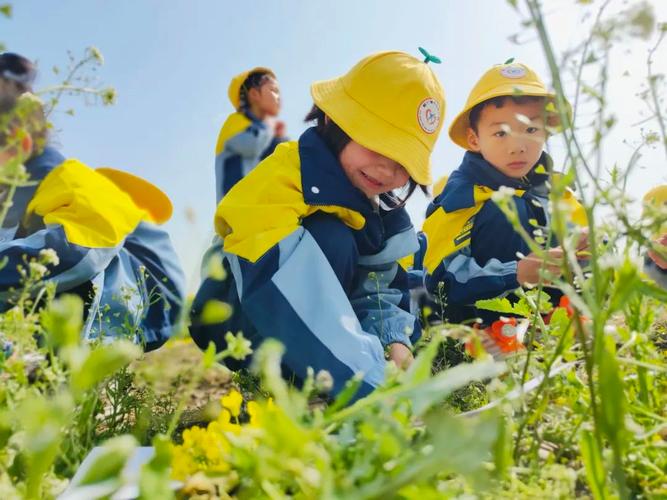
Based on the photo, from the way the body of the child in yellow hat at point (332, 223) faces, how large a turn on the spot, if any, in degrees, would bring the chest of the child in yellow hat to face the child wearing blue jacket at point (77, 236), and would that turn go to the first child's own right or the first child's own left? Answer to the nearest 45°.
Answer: approximately 135° to the first child's own right

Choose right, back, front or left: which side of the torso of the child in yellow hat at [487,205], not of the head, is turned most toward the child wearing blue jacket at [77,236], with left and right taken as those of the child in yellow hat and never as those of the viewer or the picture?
right

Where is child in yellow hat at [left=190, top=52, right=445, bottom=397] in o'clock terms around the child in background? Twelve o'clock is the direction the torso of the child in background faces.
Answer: The child in yellow hat is roughly at 3 o'clock from the child in background.

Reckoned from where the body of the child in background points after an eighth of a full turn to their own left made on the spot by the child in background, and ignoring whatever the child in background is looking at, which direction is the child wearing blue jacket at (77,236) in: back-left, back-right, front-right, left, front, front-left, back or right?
back-right

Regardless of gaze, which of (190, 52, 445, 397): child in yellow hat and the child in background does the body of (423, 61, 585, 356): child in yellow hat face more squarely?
the child in yellow hat

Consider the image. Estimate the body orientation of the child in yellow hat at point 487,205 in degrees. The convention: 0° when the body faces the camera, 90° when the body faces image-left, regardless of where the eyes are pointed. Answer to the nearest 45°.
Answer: approximately 315°

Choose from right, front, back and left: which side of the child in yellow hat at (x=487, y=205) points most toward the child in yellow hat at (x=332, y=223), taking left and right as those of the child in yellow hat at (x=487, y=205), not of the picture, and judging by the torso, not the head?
right

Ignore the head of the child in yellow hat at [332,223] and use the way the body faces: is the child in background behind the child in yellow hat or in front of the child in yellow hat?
behind

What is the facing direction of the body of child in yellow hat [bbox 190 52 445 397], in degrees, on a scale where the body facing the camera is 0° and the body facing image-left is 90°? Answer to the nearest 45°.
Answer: approximately 315°

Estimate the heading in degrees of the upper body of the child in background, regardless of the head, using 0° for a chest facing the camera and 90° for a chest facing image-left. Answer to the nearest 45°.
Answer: approximately 270°
